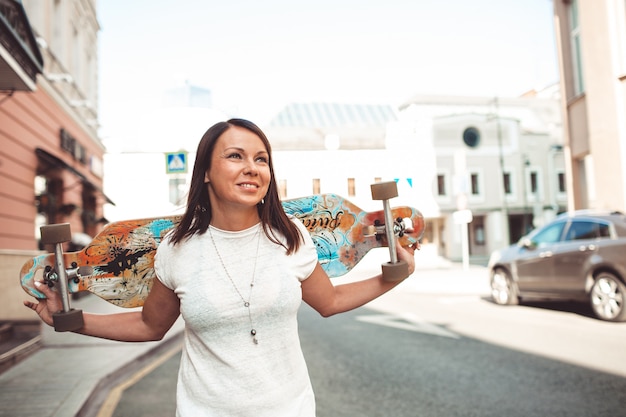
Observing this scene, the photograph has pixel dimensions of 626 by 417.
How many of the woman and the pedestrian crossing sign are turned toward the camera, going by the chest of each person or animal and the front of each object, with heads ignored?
2

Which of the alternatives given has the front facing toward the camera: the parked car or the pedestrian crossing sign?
the pedestrian crossing sign

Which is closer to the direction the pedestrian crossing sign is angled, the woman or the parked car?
the woman

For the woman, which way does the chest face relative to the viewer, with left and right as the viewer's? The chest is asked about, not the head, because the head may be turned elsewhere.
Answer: facing the viewer

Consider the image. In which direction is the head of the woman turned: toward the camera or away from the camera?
toward the camera

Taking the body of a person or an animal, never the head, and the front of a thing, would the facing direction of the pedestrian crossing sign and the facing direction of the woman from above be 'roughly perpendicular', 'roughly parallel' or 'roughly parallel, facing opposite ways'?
roughly parallel

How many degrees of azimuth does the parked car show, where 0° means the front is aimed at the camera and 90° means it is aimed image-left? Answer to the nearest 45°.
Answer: approximately 135°

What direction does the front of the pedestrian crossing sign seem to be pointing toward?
toward the camera

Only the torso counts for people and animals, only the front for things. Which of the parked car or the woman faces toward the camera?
the woman

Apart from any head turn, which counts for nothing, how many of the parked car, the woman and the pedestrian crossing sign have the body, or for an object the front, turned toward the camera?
2
